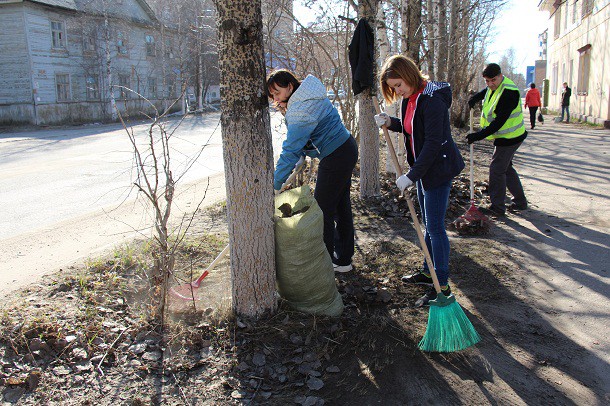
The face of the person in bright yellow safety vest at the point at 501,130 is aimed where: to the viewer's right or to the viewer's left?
to the viewer's left

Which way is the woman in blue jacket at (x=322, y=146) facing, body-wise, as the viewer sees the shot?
to the viewer's left

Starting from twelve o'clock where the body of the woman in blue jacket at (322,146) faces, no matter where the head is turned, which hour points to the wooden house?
The wooden house is roughly at 2 o'clock from the woman in blue jacket.

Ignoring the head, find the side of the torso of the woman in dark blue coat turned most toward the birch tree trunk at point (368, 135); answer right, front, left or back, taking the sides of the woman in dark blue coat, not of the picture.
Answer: right

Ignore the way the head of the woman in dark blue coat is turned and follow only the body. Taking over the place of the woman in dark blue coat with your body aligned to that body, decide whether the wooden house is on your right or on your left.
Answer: on your right

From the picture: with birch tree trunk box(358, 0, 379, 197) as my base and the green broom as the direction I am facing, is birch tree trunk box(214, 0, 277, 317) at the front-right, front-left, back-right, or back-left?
front-right

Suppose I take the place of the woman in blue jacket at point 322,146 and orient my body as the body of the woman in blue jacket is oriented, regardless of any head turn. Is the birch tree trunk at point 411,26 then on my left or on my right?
on my right

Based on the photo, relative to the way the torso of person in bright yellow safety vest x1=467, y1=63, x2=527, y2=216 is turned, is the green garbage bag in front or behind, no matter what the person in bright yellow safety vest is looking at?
in front

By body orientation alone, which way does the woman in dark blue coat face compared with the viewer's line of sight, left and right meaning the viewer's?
facing to the left of the viewer

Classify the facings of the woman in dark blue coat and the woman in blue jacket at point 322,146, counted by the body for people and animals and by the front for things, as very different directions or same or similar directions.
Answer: same or similar directions

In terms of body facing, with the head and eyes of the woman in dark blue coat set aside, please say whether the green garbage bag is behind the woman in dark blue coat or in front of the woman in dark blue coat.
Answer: in front

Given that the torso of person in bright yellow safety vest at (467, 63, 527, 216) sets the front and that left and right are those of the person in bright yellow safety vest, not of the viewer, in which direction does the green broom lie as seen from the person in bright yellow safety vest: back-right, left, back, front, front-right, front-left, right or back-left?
front-left

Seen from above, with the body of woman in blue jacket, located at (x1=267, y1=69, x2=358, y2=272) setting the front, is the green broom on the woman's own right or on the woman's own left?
on the woman's own left

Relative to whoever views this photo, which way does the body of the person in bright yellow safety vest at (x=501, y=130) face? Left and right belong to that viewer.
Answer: facing the viewer and to the left of the viewer
